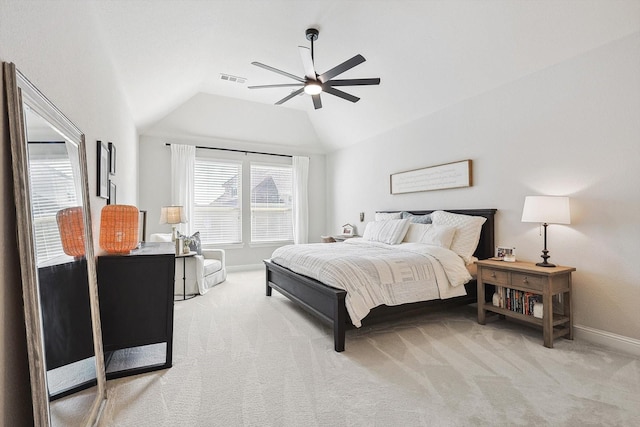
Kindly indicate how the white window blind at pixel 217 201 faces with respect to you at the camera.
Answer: facing the viewer

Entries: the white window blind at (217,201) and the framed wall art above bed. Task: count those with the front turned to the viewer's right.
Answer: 0

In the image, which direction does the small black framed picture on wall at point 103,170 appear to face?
to the viewer's right

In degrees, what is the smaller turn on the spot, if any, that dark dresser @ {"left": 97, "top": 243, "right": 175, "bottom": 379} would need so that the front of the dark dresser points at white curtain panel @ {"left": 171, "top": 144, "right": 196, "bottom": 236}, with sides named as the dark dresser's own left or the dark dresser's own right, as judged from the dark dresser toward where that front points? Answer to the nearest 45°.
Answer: approximately 90° to the dark dresser's own left

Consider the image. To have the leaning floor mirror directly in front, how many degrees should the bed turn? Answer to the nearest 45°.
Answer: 0° — it already faces it

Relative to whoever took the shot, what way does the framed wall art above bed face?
facing the viewer and to the left of the viewer

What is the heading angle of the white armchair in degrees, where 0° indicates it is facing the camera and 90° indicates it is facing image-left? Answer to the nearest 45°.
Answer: approximately 315°

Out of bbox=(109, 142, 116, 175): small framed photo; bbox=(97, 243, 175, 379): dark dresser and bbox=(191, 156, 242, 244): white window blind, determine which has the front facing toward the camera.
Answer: the white window blind

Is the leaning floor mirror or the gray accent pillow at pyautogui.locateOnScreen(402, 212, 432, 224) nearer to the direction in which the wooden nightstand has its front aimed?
the leaning floor mirror

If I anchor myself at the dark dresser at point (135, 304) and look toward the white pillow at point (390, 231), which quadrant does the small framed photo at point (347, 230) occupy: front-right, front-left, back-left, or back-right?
front-left

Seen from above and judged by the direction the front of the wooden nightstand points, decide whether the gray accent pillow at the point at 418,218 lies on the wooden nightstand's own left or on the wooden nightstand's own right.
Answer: on the wooden nightstand's own right

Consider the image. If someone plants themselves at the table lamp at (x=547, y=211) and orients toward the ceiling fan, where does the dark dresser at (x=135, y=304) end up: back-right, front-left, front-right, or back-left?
front-left

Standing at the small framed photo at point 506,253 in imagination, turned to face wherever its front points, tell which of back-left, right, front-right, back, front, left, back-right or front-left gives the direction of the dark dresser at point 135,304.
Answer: front

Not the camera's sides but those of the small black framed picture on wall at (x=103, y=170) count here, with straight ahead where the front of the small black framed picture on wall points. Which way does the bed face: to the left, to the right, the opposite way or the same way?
the opposite way
